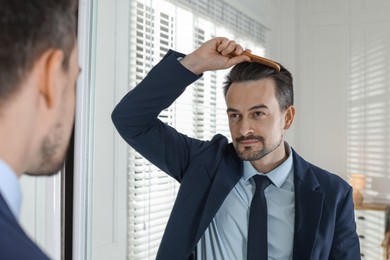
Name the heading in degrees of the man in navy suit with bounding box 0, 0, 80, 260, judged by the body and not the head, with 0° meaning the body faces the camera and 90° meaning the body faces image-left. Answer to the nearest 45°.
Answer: approximately 225°

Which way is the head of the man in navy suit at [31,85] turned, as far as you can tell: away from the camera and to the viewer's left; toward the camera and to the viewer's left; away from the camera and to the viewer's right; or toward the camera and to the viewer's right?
away from the camera and to the viewer's right

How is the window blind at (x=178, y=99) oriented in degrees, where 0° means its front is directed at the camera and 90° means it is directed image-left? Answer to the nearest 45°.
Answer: approximately 315°
